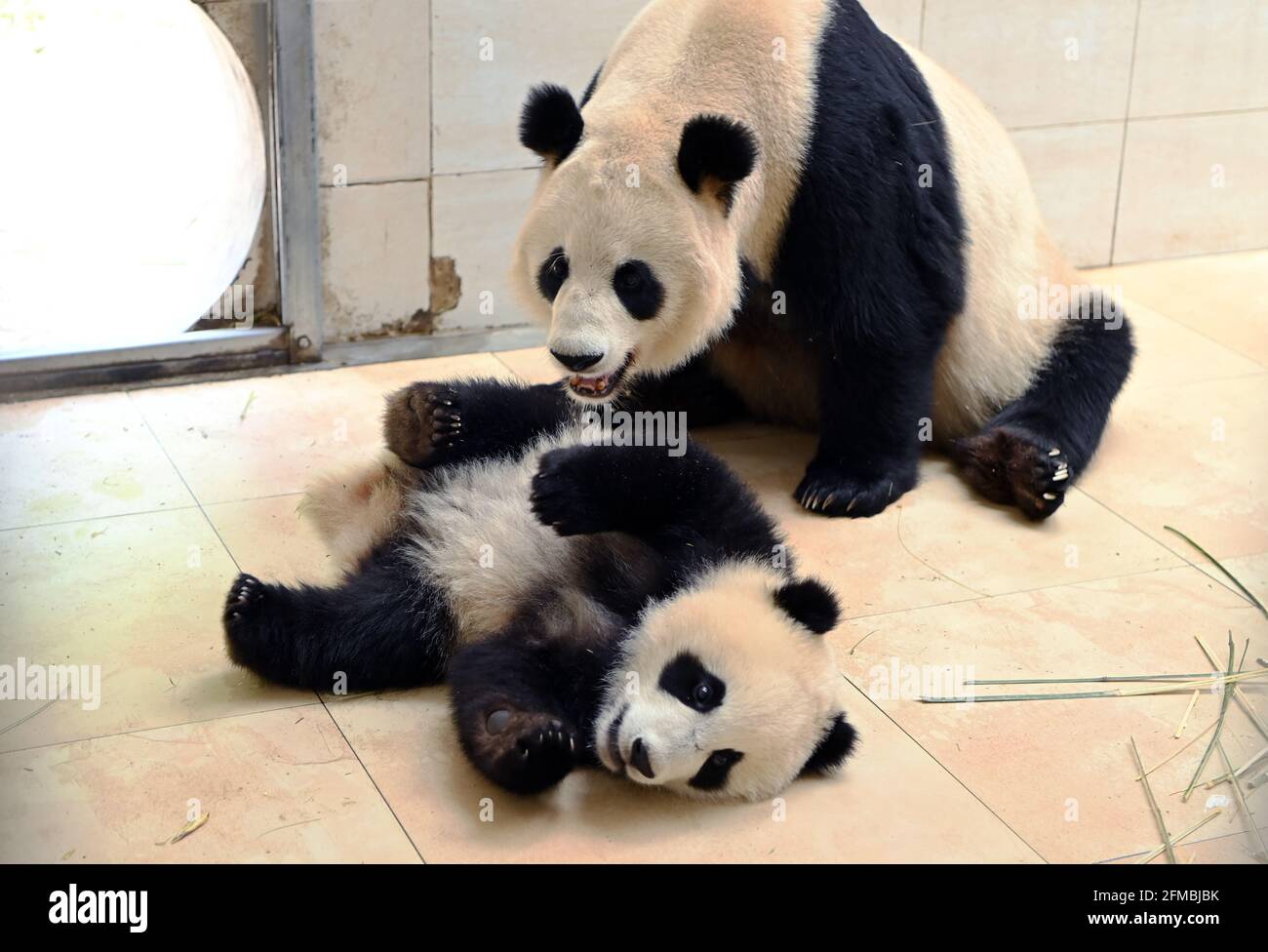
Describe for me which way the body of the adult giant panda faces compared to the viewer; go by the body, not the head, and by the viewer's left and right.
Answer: facing the viewer and to the left of the viewer

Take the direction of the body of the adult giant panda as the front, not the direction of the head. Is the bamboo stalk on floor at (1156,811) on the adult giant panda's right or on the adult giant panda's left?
on the adult giant panda's left

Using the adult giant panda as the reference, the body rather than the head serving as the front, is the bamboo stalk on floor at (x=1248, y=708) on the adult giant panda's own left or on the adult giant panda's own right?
on the adult giant panda's own left

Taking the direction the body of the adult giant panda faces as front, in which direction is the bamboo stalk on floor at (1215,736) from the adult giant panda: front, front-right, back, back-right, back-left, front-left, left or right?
left

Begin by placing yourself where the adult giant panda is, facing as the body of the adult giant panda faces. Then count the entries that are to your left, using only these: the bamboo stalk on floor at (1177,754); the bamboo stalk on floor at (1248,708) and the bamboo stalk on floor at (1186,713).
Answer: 3

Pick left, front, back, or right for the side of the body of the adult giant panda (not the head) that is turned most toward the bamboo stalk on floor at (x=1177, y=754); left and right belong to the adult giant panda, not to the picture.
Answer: left

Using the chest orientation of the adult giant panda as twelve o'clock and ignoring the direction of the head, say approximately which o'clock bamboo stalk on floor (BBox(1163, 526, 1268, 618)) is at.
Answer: The bamboo stalk on floor is roughly at 8 o'clock from the adult giant panda.
